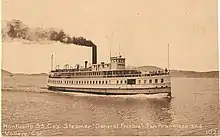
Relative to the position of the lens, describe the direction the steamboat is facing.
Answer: facing the viewer and to the right of the viewer
